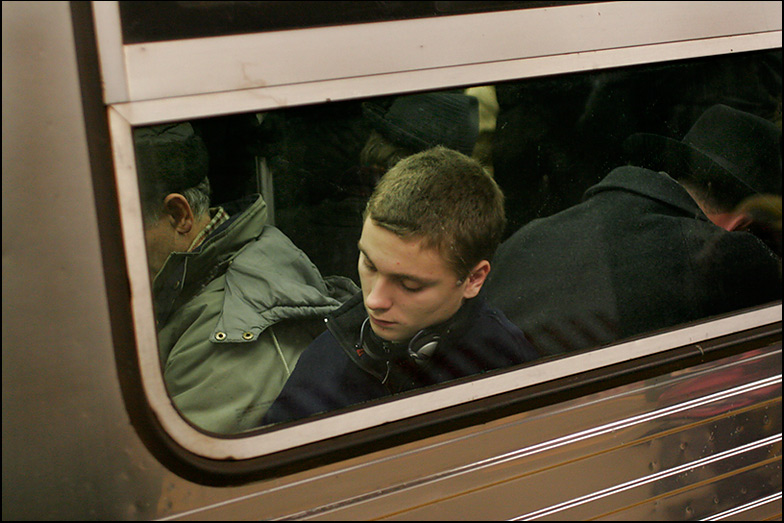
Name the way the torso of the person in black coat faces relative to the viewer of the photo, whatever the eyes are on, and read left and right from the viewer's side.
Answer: facing away from the viewer and to the right of the viewer

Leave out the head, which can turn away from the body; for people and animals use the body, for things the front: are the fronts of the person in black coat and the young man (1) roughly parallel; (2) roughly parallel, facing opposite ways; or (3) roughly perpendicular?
roughly parallel, facing opposite ways

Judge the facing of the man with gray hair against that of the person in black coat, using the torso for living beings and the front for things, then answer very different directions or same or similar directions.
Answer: very different directions

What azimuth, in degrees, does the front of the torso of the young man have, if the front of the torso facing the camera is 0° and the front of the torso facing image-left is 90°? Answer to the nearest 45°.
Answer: approximately 45°

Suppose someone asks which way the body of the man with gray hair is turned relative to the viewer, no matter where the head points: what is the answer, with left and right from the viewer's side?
facing to the left of the viewer

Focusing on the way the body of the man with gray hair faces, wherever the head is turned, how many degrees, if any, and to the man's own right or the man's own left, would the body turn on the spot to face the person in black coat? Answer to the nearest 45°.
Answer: approximately 180°

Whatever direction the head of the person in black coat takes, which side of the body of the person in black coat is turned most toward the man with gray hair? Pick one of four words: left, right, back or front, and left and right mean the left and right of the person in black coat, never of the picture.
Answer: back

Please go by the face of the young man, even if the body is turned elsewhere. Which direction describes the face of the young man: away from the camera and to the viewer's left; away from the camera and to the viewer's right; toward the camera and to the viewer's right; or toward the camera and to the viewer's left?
toward the camera and to the viewer's left

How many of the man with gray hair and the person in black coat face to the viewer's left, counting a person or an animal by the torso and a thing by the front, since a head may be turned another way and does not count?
1

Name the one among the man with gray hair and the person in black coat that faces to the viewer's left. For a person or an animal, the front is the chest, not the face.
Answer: the man with gray hair
